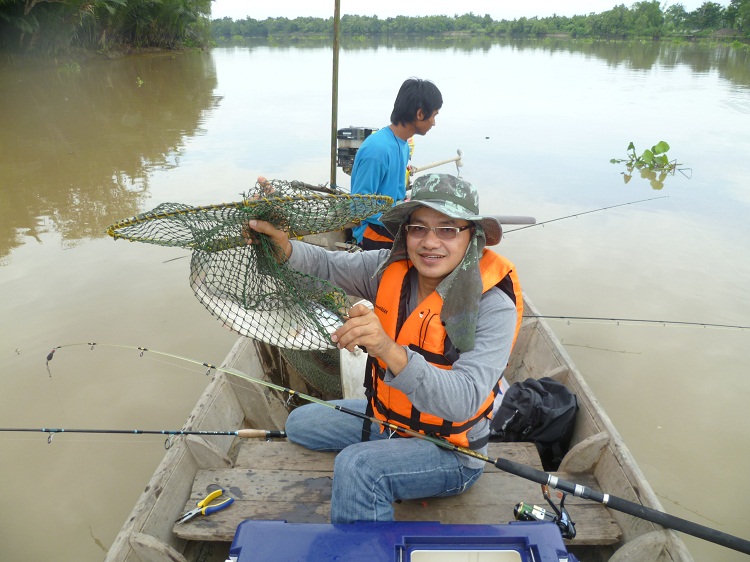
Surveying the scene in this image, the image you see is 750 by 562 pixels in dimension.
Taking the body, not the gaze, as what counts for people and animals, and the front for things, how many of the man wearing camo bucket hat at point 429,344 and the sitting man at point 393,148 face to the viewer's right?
1

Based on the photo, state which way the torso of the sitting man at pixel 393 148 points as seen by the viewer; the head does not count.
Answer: to the viewer's right

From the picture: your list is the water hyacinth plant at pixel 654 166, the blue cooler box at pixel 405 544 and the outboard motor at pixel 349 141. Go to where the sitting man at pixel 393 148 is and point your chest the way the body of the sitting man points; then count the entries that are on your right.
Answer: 1

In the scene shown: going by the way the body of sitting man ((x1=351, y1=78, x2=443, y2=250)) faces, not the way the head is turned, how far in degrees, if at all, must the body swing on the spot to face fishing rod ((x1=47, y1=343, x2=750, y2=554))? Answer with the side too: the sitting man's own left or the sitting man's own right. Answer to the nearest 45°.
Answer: approximately 90° to the sitting man's own right

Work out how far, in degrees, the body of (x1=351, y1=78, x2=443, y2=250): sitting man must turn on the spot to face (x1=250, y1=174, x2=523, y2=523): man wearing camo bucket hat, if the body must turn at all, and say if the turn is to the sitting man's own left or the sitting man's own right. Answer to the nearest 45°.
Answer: approximately 90° to the sitting man's own right

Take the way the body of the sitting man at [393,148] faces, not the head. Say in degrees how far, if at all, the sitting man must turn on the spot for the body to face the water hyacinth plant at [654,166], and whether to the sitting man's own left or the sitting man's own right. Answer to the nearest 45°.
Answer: approximately 45° to the sitting man's own left

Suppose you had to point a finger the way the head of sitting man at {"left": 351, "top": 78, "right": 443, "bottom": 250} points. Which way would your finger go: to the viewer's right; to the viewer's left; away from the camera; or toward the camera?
to the viewer's right

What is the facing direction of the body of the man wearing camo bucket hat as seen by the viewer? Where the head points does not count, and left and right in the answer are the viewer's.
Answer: facing the viewer and to the left of the viewer
